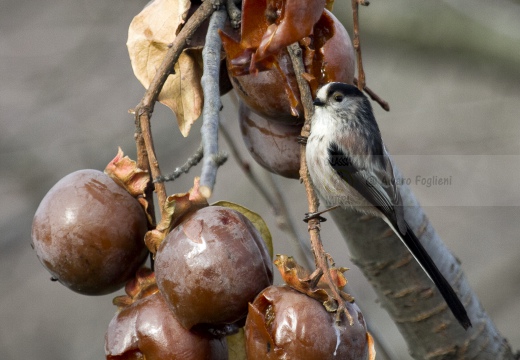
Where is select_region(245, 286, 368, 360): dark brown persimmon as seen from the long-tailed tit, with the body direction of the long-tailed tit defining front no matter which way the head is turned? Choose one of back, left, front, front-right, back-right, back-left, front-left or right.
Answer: front

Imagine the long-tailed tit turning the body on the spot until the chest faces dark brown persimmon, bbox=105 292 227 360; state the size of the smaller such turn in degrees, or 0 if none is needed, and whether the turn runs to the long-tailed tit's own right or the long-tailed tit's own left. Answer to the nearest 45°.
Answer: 0° — it already faces it

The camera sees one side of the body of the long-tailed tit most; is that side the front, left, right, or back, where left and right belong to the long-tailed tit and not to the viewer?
left
